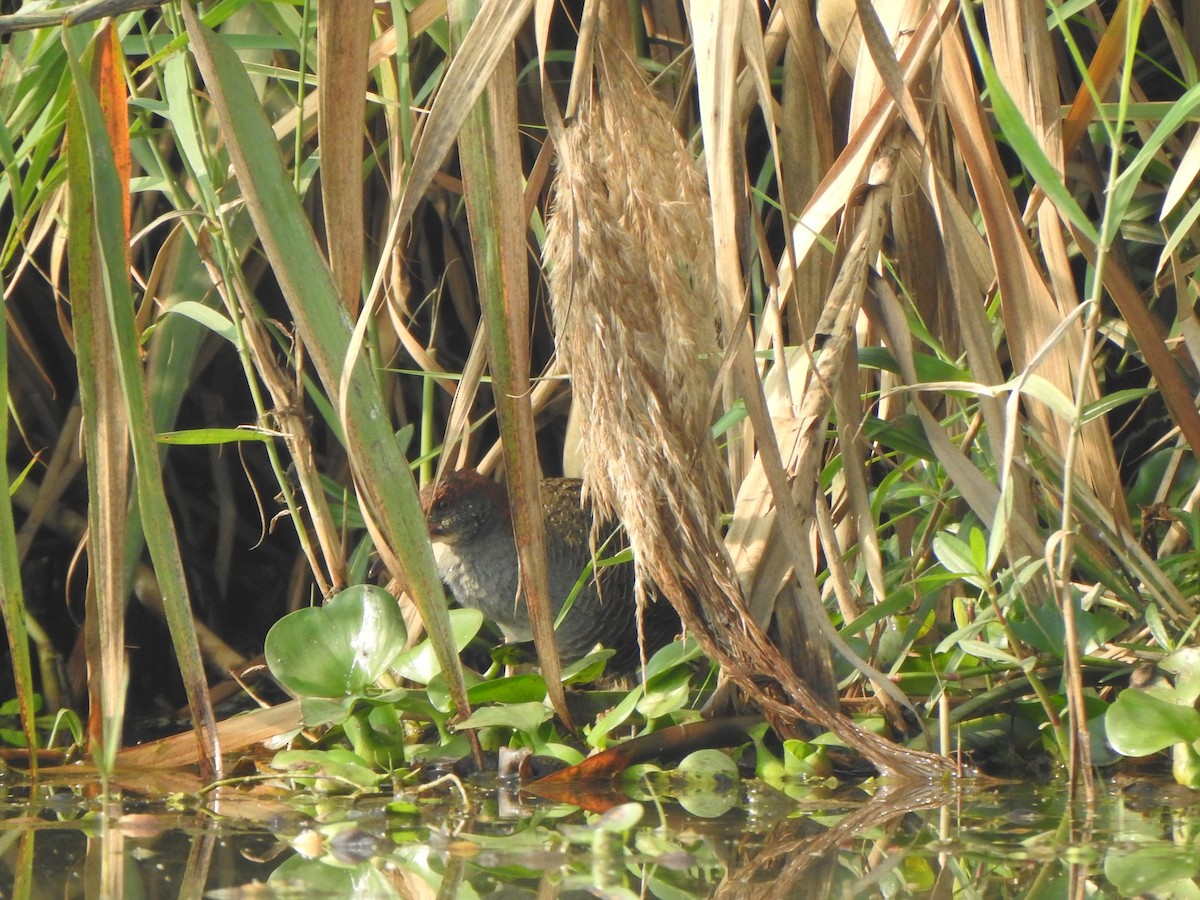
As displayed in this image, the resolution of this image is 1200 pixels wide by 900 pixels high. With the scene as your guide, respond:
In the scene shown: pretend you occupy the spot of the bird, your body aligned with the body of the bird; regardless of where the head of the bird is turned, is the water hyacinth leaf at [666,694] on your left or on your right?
on your left

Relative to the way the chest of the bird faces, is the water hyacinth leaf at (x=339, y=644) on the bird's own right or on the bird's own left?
on the bird's own left

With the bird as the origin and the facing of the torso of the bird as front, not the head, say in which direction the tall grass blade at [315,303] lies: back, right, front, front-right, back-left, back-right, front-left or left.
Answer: front

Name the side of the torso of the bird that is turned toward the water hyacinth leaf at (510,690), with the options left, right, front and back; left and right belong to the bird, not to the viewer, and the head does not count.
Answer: left

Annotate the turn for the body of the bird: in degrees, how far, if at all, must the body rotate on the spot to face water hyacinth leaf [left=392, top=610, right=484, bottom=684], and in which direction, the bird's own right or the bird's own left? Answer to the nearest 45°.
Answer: approximately 90° to the bird's own left

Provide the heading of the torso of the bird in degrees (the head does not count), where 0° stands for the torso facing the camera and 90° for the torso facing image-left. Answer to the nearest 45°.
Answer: approximately 90°

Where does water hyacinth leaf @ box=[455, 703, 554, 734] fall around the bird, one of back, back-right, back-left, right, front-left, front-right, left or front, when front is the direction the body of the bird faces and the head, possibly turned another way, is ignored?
left
